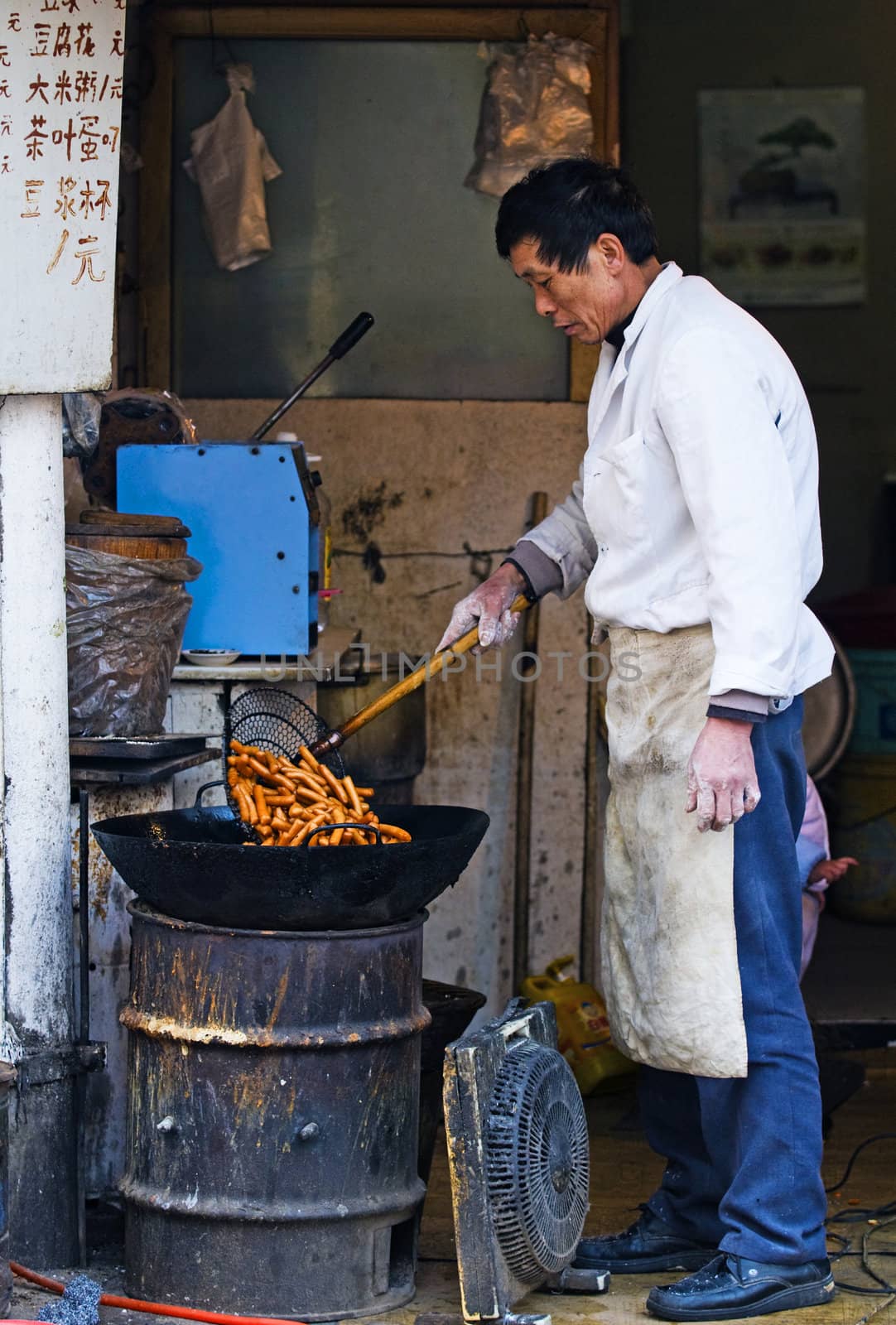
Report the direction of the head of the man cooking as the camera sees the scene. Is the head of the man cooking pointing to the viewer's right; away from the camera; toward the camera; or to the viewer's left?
to the viewer's left

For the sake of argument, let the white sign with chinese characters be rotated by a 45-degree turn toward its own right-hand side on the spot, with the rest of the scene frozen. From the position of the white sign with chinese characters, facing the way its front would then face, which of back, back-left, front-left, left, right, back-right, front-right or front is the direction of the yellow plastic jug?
back

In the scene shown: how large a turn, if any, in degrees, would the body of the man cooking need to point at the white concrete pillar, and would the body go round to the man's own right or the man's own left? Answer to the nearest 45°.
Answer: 0° — they already face it

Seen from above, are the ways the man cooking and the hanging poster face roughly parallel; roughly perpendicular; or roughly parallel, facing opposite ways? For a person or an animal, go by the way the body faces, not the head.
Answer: roughly perpendicular

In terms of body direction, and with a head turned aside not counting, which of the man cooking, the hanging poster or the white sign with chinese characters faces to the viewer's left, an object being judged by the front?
the man cooking

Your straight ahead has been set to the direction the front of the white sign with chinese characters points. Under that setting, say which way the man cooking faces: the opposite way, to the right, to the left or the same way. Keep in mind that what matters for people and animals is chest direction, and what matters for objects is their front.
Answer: to the right

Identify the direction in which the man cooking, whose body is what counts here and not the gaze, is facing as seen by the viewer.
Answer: to the viewer's left

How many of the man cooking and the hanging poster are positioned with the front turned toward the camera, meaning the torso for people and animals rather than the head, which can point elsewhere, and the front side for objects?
1

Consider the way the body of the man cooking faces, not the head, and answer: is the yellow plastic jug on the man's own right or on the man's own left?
on the man's own right

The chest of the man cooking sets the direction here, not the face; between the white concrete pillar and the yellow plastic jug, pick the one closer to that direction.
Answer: the white concrete pillar
